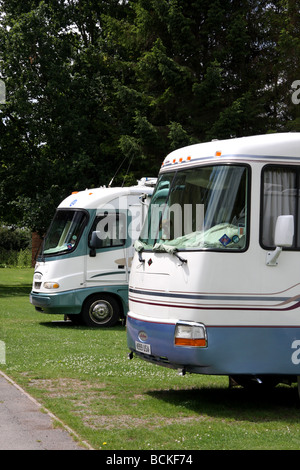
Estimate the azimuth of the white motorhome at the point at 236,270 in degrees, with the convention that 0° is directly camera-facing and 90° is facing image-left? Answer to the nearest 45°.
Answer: approximately 45°

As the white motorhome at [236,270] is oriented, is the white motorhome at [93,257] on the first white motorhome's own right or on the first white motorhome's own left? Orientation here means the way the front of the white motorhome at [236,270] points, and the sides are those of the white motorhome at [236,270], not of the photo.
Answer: on the first white motorhome's own right

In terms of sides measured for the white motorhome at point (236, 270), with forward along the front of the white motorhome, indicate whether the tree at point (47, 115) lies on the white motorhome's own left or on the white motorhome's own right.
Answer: on the white motorhome's own right
